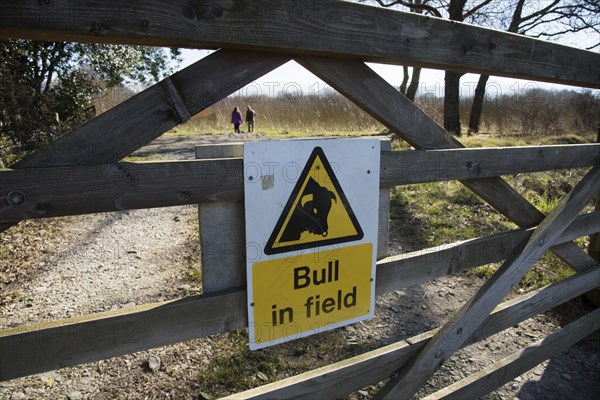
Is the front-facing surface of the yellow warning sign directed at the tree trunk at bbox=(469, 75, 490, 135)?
no

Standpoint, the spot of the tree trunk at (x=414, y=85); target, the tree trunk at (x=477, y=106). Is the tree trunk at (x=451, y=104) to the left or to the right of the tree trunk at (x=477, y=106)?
right

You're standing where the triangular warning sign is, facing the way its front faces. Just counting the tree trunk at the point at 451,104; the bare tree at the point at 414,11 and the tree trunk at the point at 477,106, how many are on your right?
0

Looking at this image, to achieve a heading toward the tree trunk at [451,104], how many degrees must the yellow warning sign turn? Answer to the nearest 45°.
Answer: approximately 135° to its left

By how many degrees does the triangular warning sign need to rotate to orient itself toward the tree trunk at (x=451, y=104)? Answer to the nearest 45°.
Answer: approximately 135° to its left

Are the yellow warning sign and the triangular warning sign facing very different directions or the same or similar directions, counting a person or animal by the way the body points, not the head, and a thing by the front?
same or similar directions

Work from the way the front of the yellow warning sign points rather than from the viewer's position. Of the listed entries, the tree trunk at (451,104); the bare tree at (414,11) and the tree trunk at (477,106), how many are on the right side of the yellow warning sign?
0

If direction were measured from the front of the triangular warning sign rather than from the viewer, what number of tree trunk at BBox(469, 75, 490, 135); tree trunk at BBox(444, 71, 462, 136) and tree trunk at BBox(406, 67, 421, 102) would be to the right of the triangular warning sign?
0

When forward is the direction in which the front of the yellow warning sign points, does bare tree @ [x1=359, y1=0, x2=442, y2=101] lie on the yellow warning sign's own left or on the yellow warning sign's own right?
on the yellow warning sign's own left

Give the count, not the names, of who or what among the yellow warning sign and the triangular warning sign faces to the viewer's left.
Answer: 0

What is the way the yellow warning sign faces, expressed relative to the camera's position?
facing the viewer and to the right of the viewer

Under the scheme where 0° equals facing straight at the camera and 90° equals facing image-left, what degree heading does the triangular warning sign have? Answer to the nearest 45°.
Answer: approximately 315°
